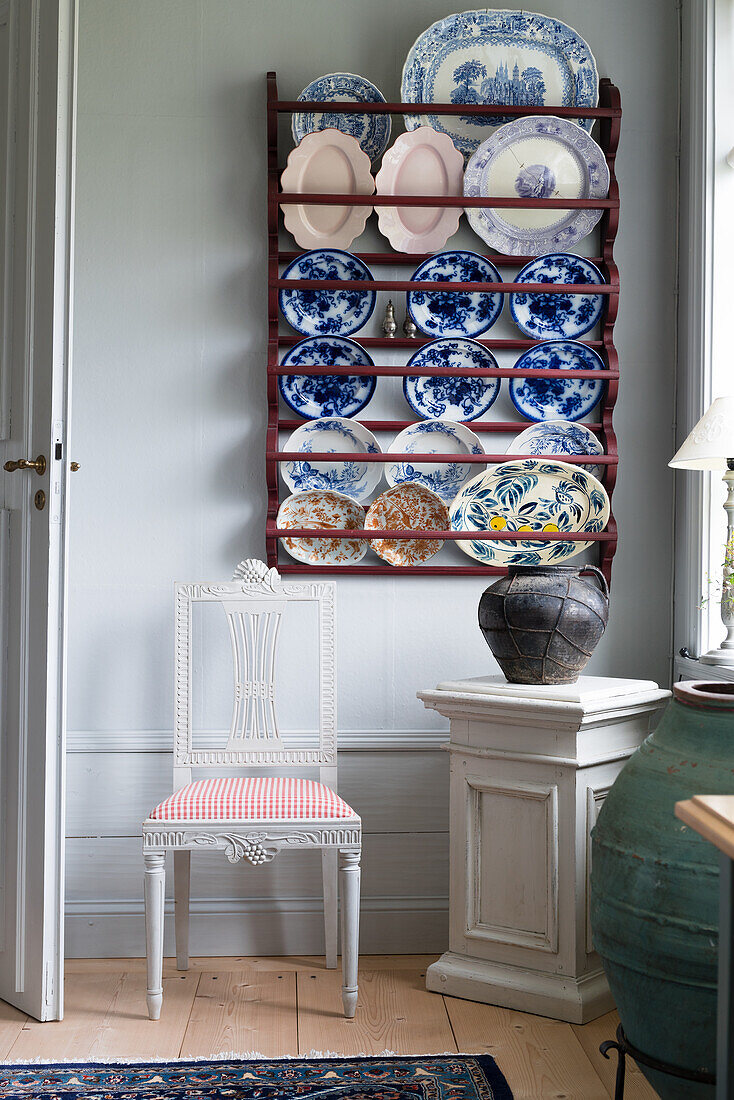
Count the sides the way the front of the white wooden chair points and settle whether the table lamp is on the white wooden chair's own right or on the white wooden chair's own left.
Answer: on the white wooden chair's own left

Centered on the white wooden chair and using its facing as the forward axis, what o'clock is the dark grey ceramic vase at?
The dark grey ceramic vase is roughly at 10 o'clock from the white wooden chair.

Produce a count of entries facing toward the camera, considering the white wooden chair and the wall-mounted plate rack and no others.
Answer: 2

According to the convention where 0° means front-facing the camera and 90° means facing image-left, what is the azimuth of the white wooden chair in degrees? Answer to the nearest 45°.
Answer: approximately 0°
